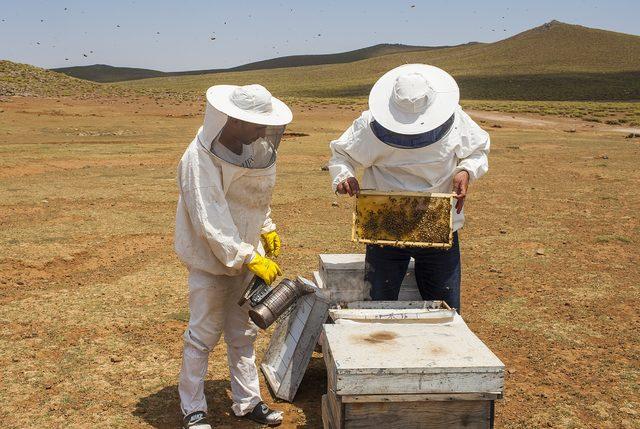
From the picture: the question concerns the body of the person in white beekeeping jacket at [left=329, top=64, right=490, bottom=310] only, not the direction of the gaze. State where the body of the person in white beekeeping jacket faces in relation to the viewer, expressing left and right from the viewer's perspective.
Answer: facing the viewer

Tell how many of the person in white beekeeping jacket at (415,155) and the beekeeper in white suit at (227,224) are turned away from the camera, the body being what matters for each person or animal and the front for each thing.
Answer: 0

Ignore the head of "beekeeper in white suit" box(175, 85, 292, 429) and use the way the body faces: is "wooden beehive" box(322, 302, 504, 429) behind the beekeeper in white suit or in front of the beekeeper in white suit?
in front

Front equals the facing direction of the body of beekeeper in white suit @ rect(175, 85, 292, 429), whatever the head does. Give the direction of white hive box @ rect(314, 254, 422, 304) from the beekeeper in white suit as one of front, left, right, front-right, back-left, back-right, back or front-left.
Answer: left

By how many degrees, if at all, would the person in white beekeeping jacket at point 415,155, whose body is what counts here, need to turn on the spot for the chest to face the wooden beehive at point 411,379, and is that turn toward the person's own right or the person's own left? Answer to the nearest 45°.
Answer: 0° — they already face it

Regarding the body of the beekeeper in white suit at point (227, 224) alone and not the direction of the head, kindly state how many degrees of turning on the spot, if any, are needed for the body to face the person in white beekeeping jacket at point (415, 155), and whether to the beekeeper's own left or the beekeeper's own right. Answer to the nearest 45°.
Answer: approximately 45° to the beekeeper's own left

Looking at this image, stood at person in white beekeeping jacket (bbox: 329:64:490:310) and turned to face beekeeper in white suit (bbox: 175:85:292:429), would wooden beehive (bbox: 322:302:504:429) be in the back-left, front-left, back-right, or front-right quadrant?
front-left

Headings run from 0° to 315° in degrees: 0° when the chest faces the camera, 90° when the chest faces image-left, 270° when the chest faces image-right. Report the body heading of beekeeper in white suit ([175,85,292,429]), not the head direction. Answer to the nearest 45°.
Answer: approximately 315°

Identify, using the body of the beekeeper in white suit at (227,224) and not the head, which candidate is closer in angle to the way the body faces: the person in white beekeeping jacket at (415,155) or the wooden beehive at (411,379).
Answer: the wooden beehive
